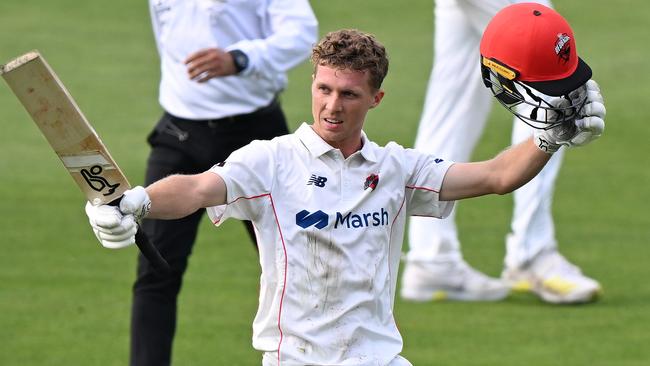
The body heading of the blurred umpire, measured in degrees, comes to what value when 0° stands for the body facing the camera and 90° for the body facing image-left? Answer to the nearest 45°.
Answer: approximately 45°

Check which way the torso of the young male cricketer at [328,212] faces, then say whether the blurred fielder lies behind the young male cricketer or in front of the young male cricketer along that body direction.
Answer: behind
